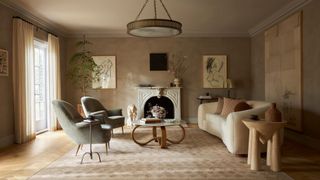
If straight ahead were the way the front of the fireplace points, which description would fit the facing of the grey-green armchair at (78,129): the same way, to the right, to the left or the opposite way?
to the left

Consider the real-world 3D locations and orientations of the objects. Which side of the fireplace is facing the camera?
front

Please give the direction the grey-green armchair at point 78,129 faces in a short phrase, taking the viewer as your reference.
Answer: facing to the right of the viewer

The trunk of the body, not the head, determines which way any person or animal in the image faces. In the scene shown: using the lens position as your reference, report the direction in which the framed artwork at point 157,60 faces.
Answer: facing the viewer

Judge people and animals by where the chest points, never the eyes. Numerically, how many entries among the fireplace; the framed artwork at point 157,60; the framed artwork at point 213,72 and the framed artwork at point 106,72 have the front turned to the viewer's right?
0

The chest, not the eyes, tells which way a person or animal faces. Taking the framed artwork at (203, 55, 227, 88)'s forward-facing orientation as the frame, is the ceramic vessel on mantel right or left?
on its right

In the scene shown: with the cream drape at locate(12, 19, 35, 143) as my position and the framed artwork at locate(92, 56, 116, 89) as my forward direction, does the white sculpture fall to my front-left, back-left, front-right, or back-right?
front-right

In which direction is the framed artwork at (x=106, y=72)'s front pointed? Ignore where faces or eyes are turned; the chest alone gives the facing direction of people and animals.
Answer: toward the camera

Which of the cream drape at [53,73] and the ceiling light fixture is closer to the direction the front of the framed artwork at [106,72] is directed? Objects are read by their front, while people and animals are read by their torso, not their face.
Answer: the ceiling light fixture

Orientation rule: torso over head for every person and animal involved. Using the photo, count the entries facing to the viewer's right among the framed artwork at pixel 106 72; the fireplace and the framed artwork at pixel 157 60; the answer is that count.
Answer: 0

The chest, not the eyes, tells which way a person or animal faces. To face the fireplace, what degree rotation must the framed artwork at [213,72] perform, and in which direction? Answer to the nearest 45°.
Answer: approximately 90° to its right

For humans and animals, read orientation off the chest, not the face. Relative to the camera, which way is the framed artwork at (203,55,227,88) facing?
toward the camera

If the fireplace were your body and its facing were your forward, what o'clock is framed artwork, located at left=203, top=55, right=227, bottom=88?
The framed artwork is roughly at 9 o'clock from the fireplace.

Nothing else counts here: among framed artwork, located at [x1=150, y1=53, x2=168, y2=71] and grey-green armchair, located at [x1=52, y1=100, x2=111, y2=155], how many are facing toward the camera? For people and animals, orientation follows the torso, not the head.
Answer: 1
